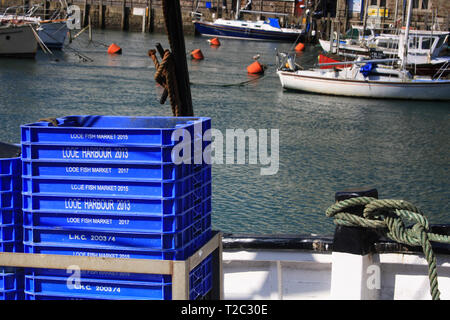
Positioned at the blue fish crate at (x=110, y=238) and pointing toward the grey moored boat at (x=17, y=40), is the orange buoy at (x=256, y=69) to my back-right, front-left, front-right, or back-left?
front-right

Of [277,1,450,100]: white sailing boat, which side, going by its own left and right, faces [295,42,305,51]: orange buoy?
left

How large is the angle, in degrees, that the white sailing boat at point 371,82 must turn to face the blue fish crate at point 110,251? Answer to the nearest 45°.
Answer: approximately 90° to its right

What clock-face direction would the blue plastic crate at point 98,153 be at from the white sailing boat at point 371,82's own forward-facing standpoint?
The blue plastic crate is roughly at 3 o'clock from the white sailing boat.

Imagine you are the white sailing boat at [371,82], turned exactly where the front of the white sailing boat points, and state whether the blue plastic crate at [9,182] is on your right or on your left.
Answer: on your right

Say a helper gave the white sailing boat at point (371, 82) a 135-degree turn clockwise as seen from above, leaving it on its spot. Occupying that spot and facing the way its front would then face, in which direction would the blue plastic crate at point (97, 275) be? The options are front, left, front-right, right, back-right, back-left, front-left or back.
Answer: front-left

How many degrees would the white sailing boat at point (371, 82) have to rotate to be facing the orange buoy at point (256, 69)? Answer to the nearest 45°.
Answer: approximately 135° to its left

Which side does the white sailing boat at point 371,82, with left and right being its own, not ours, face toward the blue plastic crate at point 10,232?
right

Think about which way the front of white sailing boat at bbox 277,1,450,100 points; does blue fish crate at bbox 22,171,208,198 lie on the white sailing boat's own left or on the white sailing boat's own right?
on the white sailing boat's own right

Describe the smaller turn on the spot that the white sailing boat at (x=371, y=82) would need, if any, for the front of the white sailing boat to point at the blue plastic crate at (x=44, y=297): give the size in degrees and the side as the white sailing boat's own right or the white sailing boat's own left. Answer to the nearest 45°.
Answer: approximately 90° to the white sailing boat's own right

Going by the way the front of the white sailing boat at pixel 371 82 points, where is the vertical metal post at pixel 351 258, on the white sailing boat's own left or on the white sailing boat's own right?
on the white sailing boat's own right

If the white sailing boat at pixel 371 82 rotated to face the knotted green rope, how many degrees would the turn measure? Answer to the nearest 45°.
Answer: approximately 90° to its right

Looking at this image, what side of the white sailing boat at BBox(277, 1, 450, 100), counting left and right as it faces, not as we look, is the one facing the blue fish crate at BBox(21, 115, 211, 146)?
right

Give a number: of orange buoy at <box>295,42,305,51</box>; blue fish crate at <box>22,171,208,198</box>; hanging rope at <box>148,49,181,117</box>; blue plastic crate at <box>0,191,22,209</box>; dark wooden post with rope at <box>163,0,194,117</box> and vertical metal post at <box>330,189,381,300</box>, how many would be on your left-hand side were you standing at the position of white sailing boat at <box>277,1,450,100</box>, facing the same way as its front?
1

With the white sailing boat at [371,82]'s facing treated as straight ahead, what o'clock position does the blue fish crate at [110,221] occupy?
The blue fish crate is roughly at 3 o'clock from the white sailing boat.
